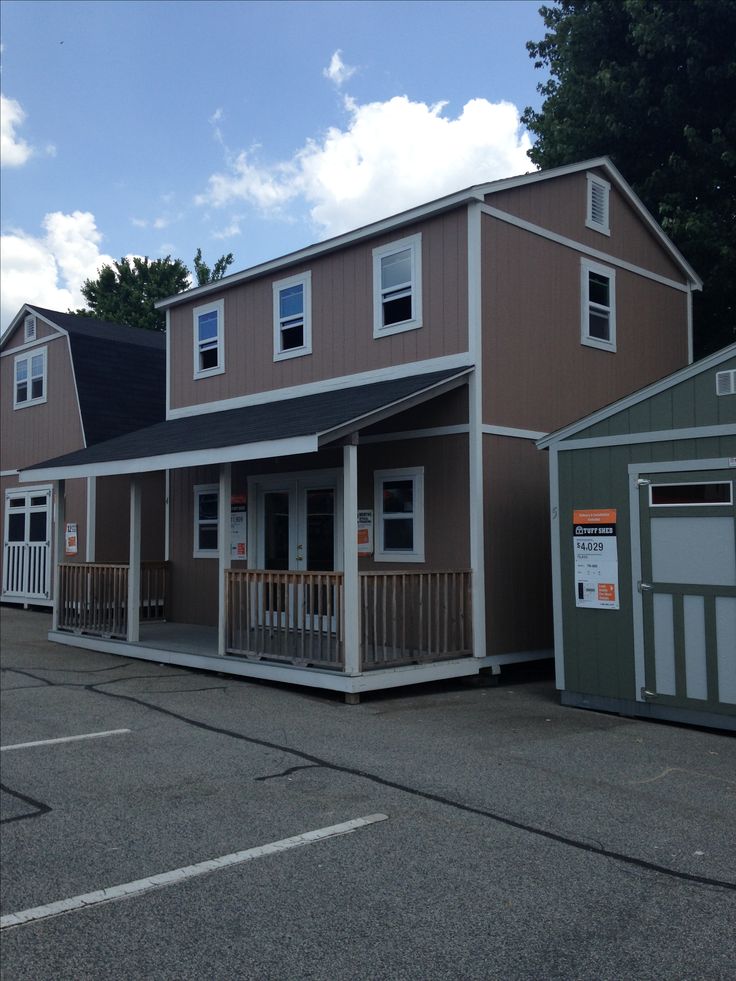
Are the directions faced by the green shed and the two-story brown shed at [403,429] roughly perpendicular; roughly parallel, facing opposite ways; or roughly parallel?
roughly parallel

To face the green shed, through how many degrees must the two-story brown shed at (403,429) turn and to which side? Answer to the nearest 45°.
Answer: approximately 90° to its left

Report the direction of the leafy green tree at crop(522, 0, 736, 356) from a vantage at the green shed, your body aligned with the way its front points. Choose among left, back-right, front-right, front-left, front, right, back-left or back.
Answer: back-right

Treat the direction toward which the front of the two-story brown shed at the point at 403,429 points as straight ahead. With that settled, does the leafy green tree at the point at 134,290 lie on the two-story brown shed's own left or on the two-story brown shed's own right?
on the two-story brown shed's own right

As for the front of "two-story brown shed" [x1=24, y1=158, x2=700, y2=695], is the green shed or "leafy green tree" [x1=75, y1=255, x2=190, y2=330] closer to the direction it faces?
the green shed

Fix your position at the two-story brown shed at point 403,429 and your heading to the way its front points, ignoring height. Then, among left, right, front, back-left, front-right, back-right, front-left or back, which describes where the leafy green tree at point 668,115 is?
back

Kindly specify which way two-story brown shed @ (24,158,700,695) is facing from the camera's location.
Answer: facing the viewer and to the left of the viewer

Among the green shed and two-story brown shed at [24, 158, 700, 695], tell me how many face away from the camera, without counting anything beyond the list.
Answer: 0

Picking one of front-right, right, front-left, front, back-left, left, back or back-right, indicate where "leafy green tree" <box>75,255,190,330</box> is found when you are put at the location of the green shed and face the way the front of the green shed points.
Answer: right
